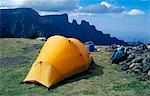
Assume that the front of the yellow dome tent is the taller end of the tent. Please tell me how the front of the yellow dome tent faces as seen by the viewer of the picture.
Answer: facing away from the viewer and to the right of the viewer

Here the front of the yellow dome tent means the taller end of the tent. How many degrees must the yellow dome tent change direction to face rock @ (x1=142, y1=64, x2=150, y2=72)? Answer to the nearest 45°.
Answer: approximately 45° to its right
